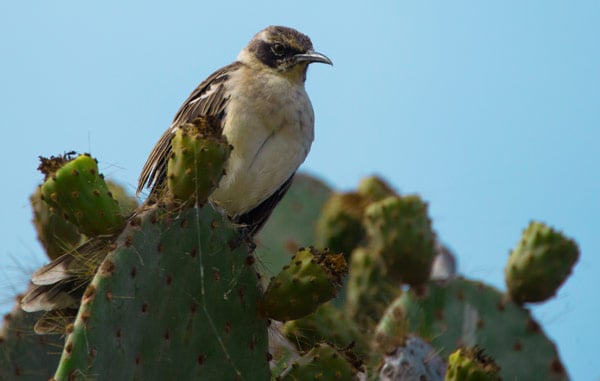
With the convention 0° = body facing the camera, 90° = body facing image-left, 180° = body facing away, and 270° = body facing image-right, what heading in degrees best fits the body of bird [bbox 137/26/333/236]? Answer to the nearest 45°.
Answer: approximately 315°
